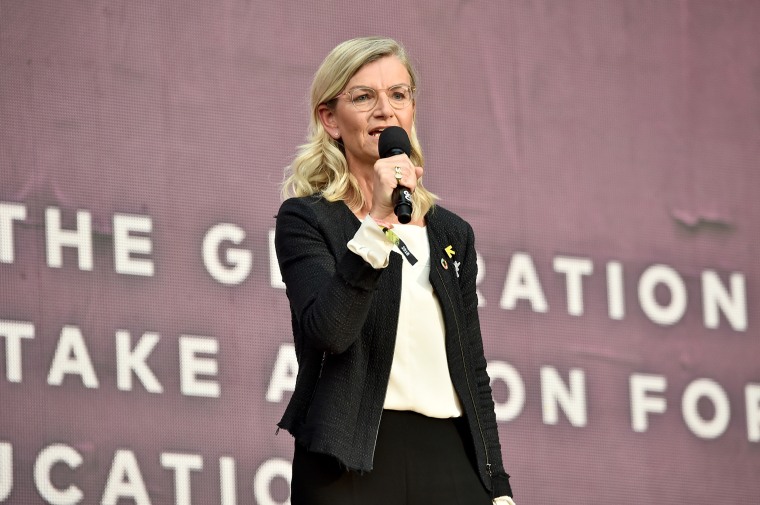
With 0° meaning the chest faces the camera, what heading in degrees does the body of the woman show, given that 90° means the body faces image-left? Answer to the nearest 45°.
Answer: approximately 315°
